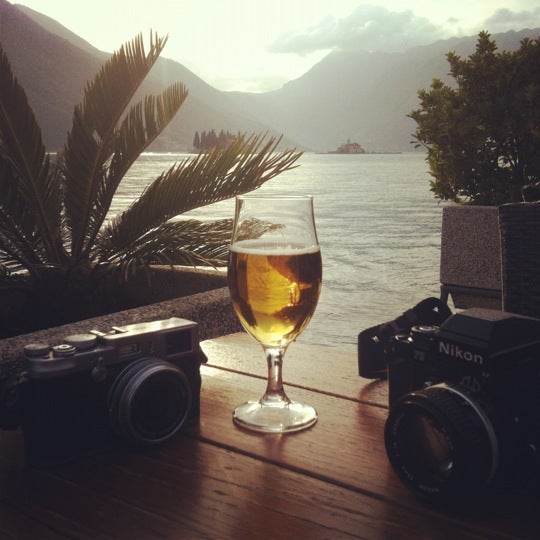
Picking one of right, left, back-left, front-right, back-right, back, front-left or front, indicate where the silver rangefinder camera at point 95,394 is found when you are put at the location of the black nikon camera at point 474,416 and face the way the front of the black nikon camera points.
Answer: front-right

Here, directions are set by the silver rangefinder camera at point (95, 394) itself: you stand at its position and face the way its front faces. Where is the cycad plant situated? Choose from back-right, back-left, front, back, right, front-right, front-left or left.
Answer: back-left

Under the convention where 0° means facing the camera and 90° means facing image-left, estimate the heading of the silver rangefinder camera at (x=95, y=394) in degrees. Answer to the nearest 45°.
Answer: approximately 315°

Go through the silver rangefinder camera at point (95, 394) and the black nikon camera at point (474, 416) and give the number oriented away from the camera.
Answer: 0

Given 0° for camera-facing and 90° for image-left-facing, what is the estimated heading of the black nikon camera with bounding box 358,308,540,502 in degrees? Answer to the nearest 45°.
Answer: approximately 45°

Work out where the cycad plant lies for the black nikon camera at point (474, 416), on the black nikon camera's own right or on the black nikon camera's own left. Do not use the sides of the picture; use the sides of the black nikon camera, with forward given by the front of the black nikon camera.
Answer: on the black nikon camera's own right
